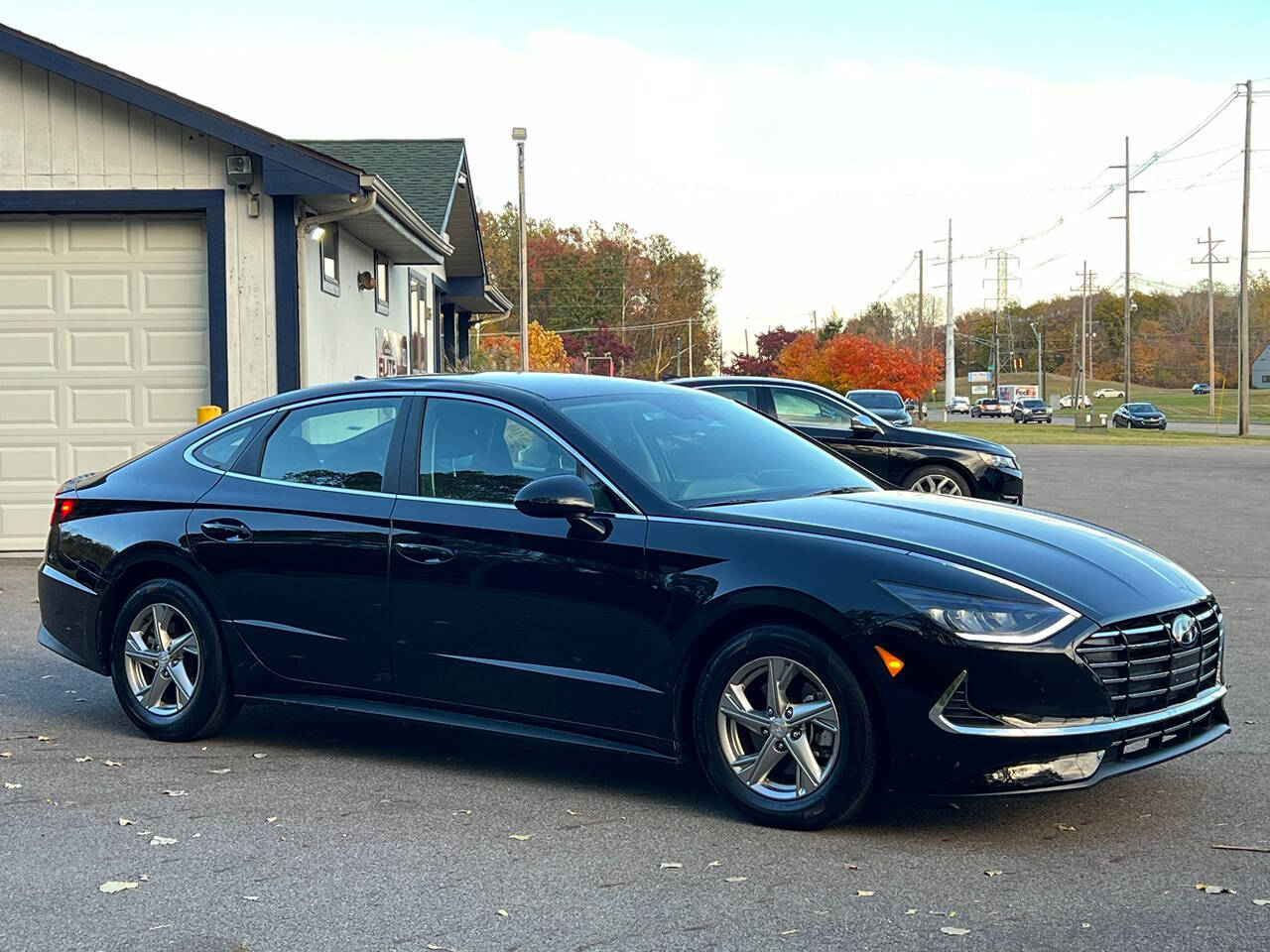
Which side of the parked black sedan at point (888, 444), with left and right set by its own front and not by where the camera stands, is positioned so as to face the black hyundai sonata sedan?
right

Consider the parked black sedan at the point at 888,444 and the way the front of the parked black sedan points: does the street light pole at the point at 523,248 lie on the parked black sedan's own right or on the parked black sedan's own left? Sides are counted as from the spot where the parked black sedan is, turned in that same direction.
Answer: on the parked black sedan's own left

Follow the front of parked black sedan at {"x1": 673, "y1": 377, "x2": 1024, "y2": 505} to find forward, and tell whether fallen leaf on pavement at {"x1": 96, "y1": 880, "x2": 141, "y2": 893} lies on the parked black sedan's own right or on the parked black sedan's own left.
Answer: on the parked black sedan's own right

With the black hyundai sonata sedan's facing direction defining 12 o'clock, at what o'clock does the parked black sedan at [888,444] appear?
The parked black sedan is roughly at 8 o'clock from the black hyundai sonata sedan.

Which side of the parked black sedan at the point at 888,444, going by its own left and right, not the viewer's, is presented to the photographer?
right

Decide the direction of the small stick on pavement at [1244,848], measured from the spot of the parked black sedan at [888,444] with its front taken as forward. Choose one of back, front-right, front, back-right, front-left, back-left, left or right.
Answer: right

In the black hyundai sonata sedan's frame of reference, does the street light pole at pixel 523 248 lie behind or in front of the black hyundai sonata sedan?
behind

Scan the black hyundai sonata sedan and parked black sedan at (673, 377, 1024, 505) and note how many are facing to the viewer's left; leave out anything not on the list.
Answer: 0

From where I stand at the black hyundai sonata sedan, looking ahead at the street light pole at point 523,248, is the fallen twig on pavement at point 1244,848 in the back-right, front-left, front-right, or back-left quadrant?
back-right
